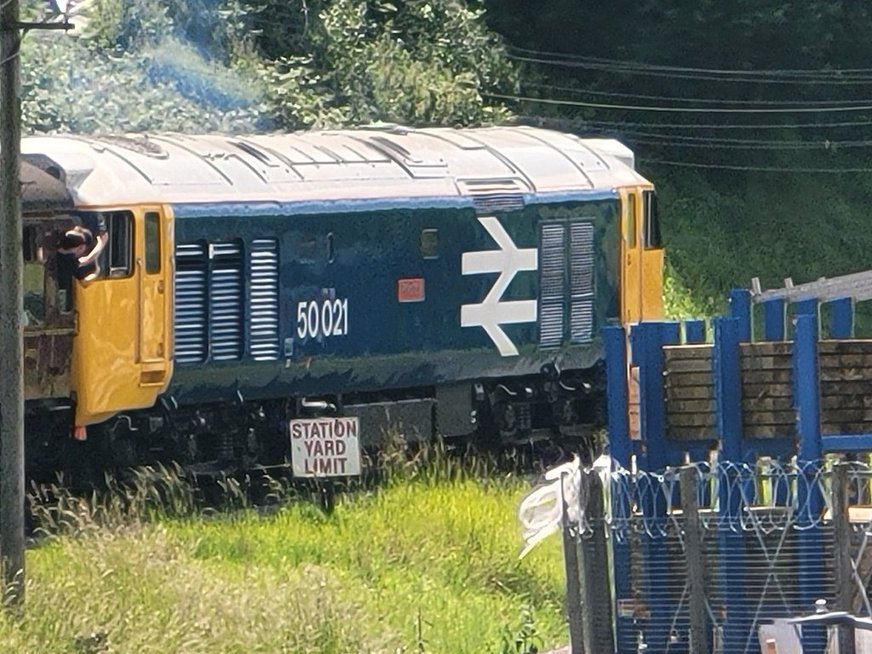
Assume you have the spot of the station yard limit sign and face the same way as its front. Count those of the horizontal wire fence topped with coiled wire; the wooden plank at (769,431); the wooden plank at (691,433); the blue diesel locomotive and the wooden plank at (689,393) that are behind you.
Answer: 1

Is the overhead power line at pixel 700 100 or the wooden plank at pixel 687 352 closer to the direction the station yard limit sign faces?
the wooden plank

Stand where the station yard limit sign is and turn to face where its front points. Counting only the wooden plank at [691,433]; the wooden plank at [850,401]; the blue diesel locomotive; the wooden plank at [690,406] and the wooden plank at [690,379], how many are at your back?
1

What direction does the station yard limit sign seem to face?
toward the camera

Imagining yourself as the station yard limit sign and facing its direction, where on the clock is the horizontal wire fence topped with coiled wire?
The horizontal wire fence topped with coiled wire is roughly at 11 o'clock from the station yard limit sign.

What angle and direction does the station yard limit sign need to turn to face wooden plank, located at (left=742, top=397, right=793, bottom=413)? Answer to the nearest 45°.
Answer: approximately 45° to its left

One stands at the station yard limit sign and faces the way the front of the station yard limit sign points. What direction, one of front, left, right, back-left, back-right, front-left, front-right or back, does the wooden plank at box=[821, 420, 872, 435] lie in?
front-left

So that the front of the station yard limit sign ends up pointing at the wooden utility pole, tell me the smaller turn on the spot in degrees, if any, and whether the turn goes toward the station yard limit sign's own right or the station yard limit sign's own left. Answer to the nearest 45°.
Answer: approximately 45° to the station yard limit sign's own right

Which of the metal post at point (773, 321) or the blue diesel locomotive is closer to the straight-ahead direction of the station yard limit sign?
the metal post

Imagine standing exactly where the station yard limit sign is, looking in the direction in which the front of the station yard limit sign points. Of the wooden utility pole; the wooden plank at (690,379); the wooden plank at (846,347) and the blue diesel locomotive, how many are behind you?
1

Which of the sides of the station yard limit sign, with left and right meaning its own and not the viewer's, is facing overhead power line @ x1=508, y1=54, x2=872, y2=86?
back

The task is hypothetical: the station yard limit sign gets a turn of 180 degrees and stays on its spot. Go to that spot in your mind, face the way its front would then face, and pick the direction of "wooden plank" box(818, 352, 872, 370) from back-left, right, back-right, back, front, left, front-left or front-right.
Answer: back-right

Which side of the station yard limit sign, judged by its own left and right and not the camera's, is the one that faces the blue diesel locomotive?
back

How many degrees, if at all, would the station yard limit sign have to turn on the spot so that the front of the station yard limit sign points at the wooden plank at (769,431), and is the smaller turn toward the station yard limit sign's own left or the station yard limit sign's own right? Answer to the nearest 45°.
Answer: approximately 45° to the station yard limit sign's own left

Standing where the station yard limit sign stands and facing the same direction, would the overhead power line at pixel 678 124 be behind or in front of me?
behind

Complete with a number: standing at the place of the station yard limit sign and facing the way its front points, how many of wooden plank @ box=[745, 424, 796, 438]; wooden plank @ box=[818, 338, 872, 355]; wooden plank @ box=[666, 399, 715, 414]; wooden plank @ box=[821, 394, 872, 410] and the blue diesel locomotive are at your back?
1
